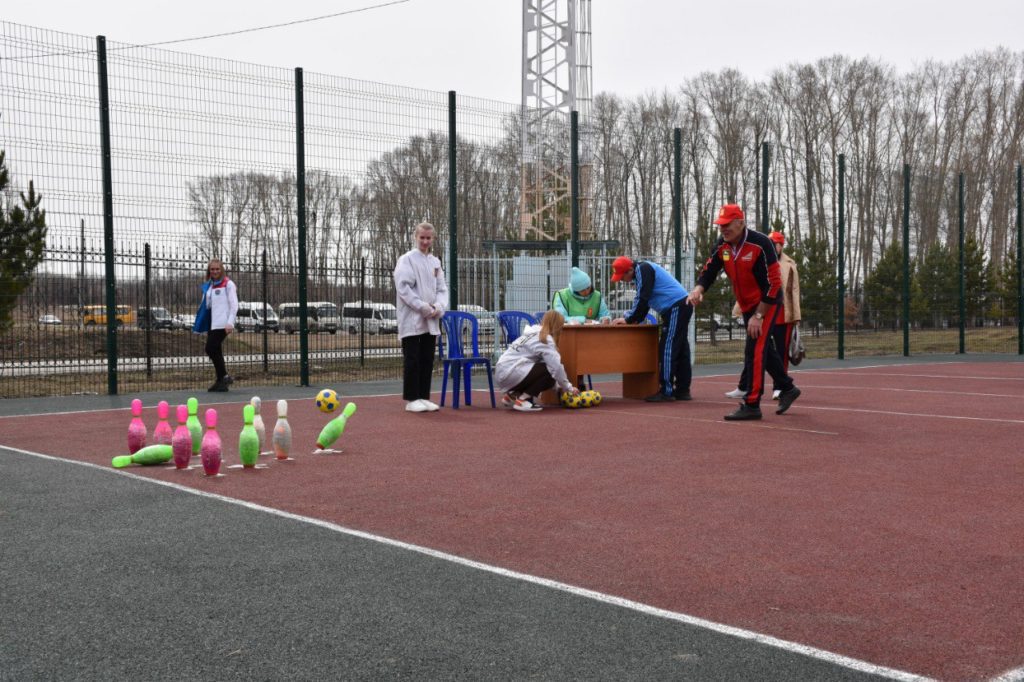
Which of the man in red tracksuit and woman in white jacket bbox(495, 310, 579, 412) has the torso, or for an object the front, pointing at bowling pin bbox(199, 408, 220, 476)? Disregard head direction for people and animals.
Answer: the man in red tracksuit

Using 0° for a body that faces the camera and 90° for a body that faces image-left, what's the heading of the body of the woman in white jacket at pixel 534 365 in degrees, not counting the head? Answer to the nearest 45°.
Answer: approximately 270°

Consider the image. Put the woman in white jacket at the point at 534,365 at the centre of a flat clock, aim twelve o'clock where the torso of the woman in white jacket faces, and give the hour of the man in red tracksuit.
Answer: The man in red tracksuit is roughly at 1 o'clock from the woman in white jacket.

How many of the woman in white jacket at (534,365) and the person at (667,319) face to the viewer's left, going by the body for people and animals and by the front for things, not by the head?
1

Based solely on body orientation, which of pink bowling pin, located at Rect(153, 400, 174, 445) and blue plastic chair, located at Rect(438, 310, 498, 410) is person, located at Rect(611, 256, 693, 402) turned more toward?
the blue plastic chair

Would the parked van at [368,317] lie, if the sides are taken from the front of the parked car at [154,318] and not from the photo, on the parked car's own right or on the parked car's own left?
on the parked car's own left

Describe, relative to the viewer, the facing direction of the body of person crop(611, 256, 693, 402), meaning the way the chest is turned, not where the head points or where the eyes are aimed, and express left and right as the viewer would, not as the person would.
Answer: facing to the left of the viewer

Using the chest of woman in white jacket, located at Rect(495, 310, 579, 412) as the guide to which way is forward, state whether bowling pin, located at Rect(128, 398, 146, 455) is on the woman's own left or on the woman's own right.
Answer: on the woman's own right

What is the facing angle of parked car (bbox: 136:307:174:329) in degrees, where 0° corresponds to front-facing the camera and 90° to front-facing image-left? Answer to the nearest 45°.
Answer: approximately 315°
